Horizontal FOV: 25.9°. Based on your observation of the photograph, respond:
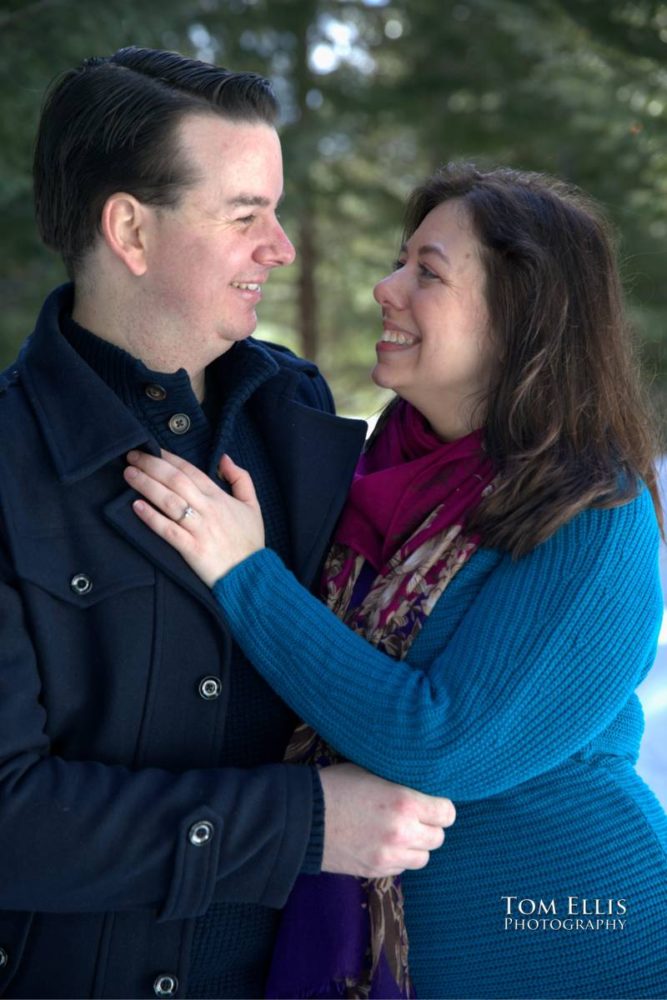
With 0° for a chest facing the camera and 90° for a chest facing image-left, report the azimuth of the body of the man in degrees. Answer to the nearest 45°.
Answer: approximately 315°

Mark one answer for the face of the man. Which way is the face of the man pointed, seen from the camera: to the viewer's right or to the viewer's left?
to the viewer's right

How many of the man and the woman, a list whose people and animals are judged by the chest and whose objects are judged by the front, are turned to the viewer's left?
1

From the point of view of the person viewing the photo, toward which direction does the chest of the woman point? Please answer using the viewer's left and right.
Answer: facing to the left of the viewer
